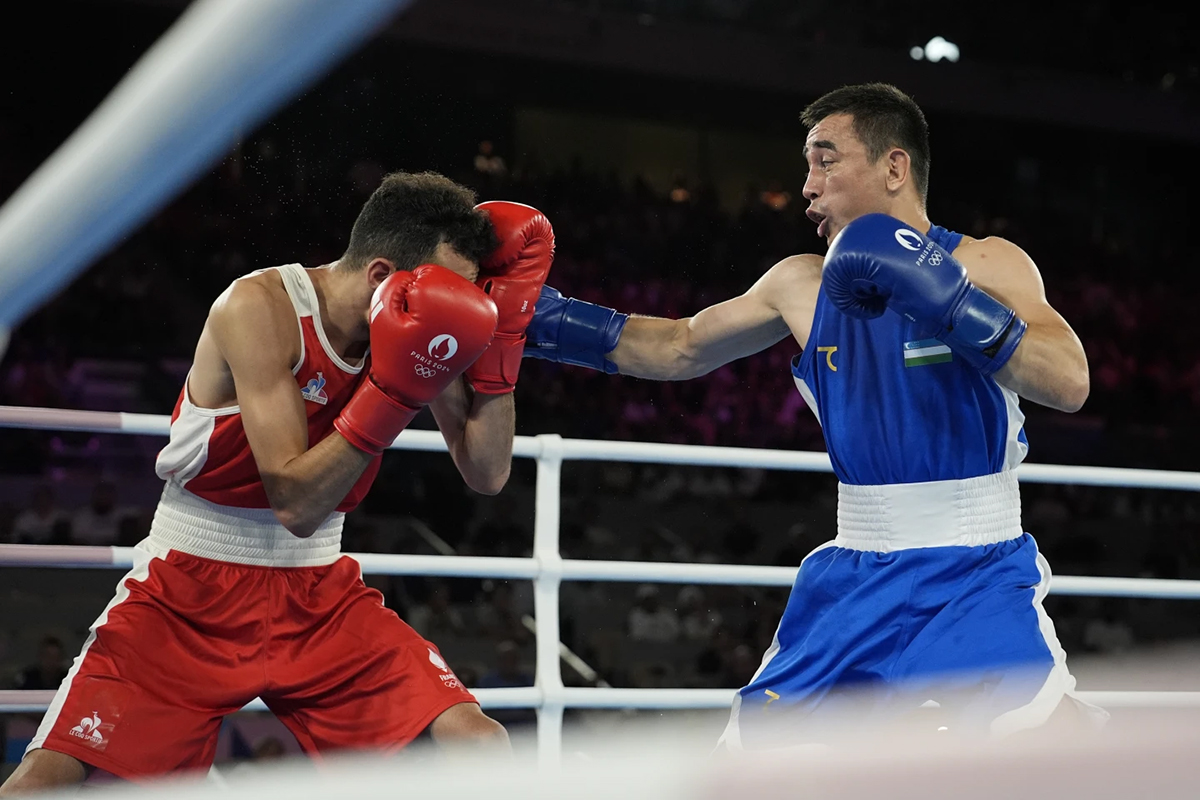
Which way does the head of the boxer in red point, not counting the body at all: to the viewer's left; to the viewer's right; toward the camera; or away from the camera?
to the viewer's right

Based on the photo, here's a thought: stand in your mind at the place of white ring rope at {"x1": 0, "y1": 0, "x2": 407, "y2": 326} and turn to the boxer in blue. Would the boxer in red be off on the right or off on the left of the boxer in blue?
left

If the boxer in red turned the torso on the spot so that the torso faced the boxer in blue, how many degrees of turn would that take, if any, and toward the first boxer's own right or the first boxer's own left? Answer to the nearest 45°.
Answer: approximately 45° to the first boxer's own left

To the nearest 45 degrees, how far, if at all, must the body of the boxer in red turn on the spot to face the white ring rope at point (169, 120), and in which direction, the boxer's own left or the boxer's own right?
approximately 45° to the boxer's own right

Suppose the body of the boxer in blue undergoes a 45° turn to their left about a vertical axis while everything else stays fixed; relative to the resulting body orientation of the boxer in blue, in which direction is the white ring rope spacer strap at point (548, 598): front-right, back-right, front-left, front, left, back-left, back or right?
back-right

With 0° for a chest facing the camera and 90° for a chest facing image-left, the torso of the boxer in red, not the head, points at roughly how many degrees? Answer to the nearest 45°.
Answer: approximately 315°

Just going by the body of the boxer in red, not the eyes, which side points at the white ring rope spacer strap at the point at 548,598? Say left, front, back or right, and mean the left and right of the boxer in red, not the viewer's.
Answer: left

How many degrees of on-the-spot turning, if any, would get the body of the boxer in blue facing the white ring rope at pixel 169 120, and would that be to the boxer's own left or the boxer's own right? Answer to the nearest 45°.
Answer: approximately 45° to the boxer's own left
